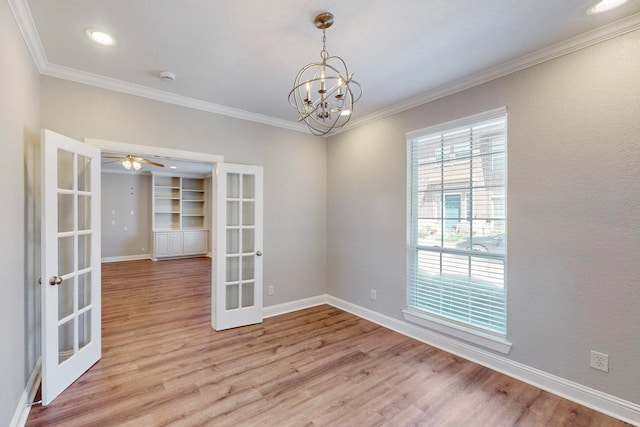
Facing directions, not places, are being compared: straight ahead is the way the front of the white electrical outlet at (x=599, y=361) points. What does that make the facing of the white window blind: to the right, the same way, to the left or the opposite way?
the same way

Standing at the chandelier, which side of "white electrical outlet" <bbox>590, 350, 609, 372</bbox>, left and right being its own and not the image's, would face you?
front

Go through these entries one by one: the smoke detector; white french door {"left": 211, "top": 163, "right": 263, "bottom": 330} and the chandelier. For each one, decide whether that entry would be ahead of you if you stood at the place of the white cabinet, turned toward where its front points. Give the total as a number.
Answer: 3

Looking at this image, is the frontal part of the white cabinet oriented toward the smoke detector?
yes

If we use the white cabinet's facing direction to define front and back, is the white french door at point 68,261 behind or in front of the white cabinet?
in front

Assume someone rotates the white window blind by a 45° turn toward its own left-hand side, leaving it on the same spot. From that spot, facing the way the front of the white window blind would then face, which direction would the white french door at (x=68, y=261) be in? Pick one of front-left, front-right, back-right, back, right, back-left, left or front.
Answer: front-right

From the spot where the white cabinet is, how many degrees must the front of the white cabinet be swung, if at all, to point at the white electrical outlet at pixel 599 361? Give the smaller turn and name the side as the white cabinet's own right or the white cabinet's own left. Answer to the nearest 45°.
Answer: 0° — it already faces it

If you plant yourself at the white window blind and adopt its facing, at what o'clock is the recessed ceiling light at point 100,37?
The recessed ceiling light is roughly at 12 o'clock from the white window blind.

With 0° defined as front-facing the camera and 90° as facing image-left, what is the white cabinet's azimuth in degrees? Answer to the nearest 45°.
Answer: approximately 0°

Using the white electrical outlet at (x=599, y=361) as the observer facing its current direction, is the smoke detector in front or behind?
in front

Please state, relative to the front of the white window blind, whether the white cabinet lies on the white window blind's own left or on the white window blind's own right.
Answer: on the white window blind's own right

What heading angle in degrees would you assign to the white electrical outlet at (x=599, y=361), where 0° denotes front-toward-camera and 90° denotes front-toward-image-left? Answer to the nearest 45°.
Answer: approximately 45°

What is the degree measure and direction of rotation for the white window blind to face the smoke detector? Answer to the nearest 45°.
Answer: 0° — it already faces it

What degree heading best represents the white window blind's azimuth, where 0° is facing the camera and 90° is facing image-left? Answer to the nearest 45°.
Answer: approximately 45°

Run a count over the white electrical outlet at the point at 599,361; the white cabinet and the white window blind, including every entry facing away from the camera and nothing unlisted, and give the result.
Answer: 0
